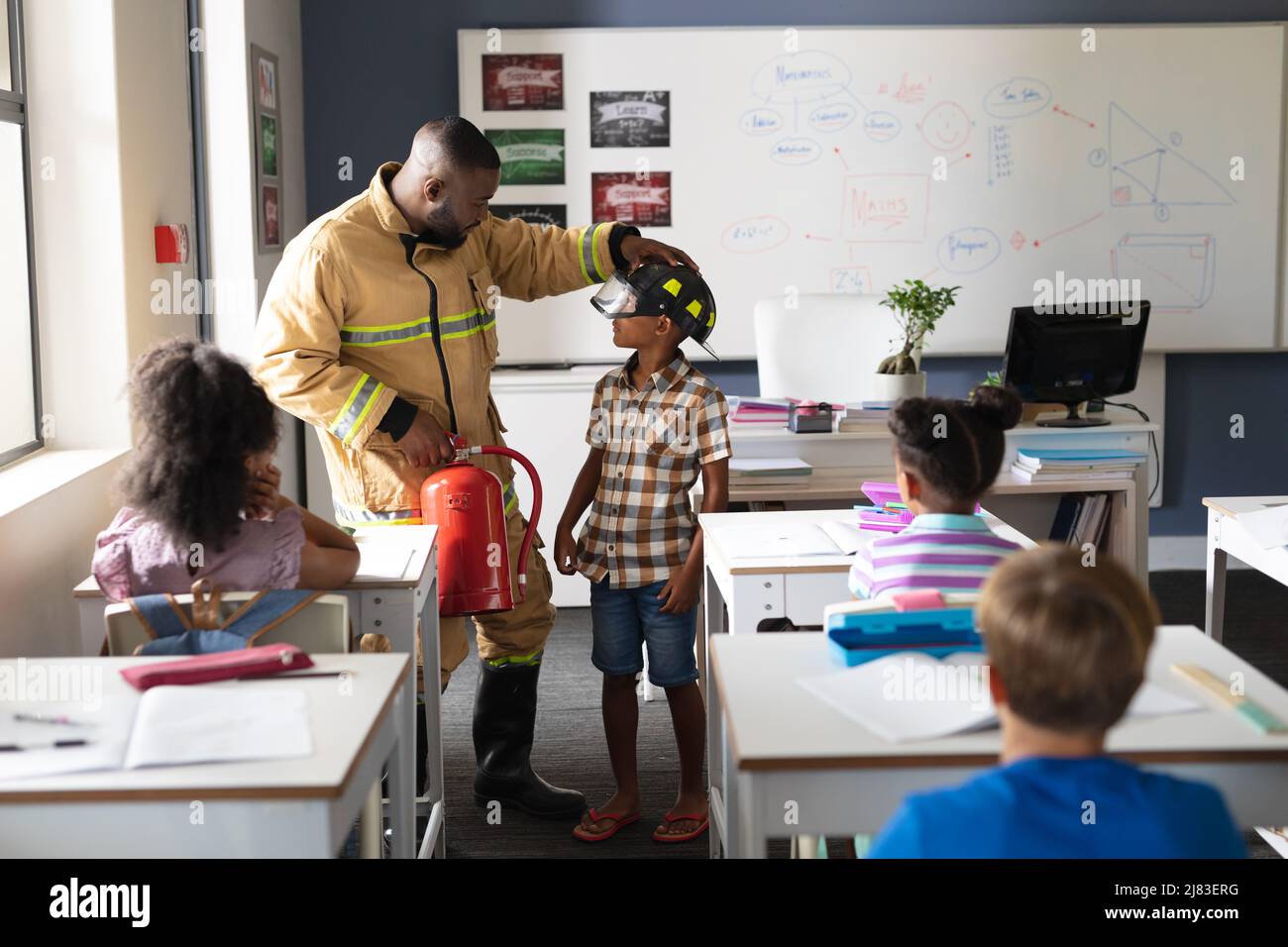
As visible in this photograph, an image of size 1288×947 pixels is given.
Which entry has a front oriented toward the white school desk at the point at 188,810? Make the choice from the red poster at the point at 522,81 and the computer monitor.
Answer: the red poster

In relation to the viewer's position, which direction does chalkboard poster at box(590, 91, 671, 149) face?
facing the viewer

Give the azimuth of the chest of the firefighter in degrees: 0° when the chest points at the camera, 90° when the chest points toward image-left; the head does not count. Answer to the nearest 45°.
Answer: approximately 315°

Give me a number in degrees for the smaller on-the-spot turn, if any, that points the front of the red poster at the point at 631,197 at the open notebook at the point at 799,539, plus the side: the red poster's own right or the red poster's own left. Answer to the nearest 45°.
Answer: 0° — it already faces it

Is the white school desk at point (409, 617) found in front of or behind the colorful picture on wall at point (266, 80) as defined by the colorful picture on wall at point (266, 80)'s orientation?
in front

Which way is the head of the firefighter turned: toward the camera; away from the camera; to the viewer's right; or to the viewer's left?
to the viewer's right

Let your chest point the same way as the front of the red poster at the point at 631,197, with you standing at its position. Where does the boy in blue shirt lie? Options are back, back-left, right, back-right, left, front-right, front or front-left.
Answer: front

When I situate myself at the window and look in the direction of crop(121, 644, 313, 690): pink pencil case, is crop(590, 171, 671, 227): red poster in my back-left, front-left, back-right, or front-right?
back-left

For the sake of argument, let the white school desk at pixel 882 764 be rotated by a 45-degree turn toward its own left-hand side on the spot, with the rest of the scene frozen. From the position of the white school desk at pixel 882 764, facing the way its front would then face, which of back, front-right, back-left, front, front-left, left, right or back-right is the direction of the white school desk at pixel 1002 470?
back-left

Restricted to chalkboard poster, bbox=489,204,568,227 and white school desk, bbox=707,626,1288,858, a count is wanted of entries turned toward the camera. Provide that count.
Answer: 2

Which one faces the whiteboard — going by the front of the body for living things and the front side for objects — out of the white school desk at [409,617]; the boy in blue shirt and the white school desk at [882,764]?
the boy in blue shirt

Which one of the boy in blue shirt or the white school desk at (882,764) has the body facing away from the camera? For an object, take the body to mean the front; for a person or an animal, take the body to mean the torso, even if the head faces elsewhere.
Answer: the boy in blue shirt

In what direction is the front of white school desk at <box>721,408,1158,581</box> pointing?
toward the camera

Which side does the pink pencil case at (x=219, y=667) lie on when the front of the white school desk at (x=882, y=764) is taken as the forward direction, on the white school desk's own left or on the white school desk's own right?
on the white school desk's own right
